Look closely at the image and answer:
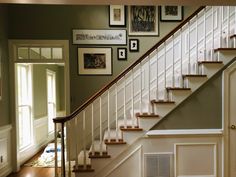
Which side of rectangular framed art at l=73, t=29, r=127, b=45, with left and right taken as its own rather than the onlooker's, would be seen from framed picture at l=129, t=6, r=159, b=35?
left

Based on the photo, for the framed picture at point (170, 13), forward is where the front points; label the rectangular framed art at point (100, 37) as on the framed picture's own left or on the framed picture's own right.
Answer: on the framed picture's own right

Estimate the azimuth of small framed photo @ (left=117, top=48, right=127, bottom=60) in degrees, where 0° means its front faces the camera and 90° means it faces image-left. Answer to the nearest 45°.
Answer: approximately 0°

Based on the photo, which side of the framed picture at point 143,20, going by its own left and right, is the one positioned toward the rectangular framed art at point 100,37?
right

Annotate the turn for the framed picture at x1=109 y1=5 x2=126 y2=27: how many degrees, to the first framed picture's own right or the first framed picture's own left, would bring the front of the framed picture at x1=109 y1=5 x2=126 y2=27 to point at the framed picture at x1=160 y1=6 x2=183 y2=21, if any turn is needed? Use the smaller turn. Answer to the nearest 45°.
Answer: approximately 90° to the first framed picture's own left
